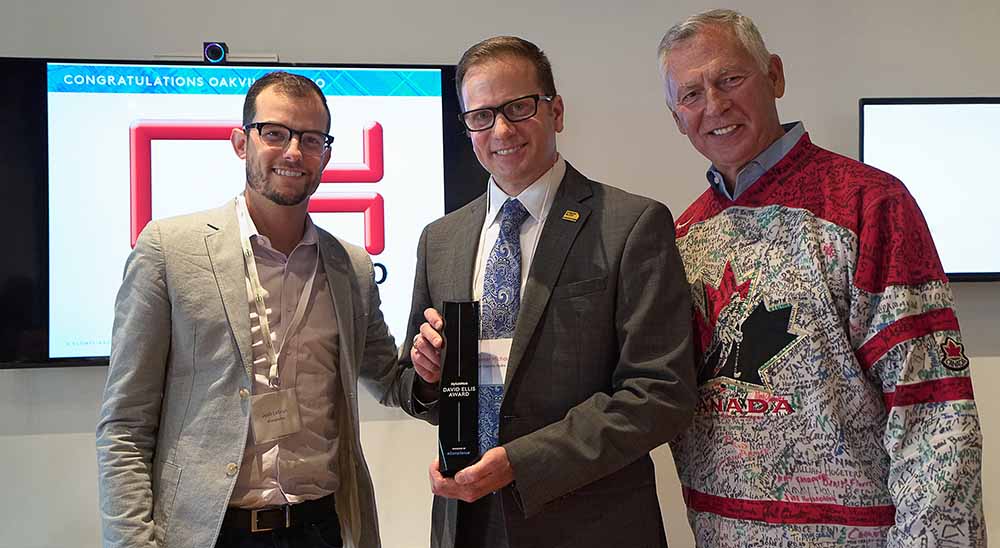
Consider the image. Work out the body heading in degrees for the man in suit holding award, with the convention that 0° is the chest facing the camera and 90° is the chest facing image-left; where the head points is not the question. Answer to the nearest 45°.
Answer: approximately 45°

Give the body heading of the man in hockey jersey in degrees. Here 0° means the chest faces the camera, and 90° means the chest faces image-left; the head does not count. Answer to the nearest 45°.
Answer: approximately 45°

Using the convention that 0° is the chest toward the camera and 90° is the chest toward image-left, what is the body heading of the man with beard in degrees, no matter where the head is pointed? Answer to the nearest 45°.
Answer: approximately 315°

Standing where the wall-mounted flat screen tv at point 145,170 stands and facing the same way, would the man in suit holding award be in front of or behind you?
in front

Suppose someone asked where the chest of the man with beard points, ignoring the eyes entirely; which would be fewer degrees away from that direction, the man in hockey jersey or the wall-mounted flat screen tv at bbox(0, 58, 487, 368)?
the man in hockey jersey

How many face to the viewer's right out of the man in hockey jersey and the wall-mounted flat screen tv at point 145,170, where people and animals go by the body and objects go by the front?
0

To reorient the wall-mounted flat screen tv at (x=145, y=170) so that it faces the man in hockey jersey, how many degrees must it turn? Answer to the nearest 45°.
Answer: approximately 45° to its left

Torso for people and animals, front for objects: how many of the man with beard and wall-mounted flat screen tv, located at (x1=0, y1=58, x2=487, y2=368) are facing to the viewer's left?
0

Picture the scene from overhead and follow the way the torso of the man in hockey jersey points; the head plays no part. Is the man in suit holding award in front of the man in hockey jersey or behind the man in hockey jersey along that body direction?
in front

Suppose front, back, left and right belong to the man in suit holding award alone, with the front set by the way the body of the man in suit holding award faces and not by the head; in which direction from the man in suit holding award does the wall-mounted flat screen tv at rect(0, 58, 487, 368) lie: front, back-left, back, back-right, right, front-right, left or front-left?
right
